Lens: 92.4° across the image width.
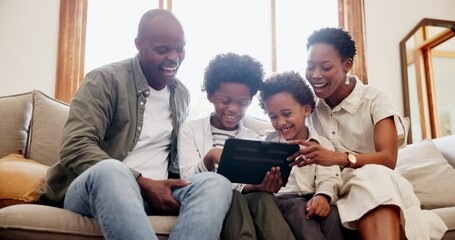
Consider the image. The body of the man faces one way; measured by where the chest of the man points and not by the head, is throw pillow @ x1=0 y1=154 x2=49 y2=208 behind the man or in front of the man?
behind

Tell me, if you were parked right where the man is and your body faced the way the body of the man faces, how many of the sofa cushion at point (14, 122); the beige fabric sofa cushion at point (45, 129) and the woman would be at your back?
2

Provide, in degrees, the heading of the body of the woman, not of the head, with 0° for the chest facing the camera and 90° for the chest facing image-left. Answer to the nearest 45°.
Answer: approximately 45°

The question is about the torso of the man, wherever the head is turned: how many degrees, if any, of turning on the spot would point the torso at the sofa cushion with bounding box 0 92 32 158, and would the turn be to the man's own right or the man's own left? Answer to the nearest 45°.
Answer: approximately 180°

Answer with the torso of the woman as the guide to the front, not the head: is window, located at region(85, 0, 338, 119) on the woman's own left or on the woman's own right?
on the woman's own right

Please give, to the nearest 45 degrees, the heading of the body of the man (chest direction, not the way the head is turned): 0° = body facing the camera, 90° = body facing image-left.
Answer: approximately 315°

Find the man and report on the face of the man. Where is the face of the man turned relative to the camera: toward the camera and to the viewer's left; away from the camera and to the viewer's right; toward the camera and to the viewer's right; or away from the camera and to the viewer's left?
toward the camera and to the viewer's right

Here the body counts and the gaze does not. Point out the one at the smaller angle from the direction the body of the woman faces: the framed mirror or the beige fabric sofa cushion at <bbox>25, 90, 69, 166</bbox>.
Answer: the beige fabric sofa cushion

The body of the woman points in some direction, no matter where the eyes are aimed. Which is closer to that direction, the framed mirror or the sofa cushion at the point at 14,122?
the sofa cushion
